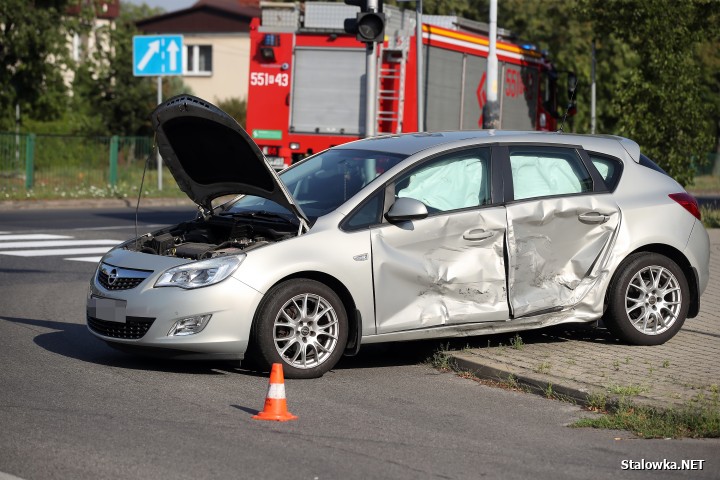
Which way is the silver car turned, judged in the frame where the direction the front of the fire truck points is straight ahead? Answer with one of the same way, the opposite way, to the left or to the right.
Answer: the opposite way

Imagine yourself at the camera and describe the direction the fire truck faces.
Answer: facing away from the viewer and to the right of the viewer

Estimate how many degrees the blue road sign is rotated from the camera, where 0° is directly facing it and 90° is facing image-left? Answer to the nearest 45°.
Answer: approximately 0°

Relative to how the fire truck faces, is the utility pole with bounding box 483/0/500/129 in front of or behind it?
in front

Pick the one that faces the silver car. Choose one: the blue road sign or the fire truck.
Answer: the blue road sign

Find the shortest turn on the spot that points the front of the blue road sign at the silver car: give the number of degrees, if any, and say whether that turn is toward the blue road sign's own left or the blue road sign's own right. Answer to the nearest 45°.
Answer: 0° — it already faces it

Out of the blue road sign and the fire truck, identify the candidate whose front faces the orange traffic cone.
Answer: the blue road sign

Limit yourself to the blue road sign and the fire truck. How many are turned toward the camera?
1

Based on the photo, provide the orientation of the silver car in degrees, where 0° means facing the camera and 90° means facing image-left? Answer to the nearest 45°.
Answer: approximately 45°

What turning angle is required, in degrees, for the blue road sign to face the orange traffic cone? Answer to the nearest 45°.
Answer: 0° — it already faces it

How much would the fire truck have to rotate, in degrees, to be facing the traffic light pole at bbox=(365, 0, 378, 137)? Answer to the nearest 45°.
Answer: approximately 135° to its right
